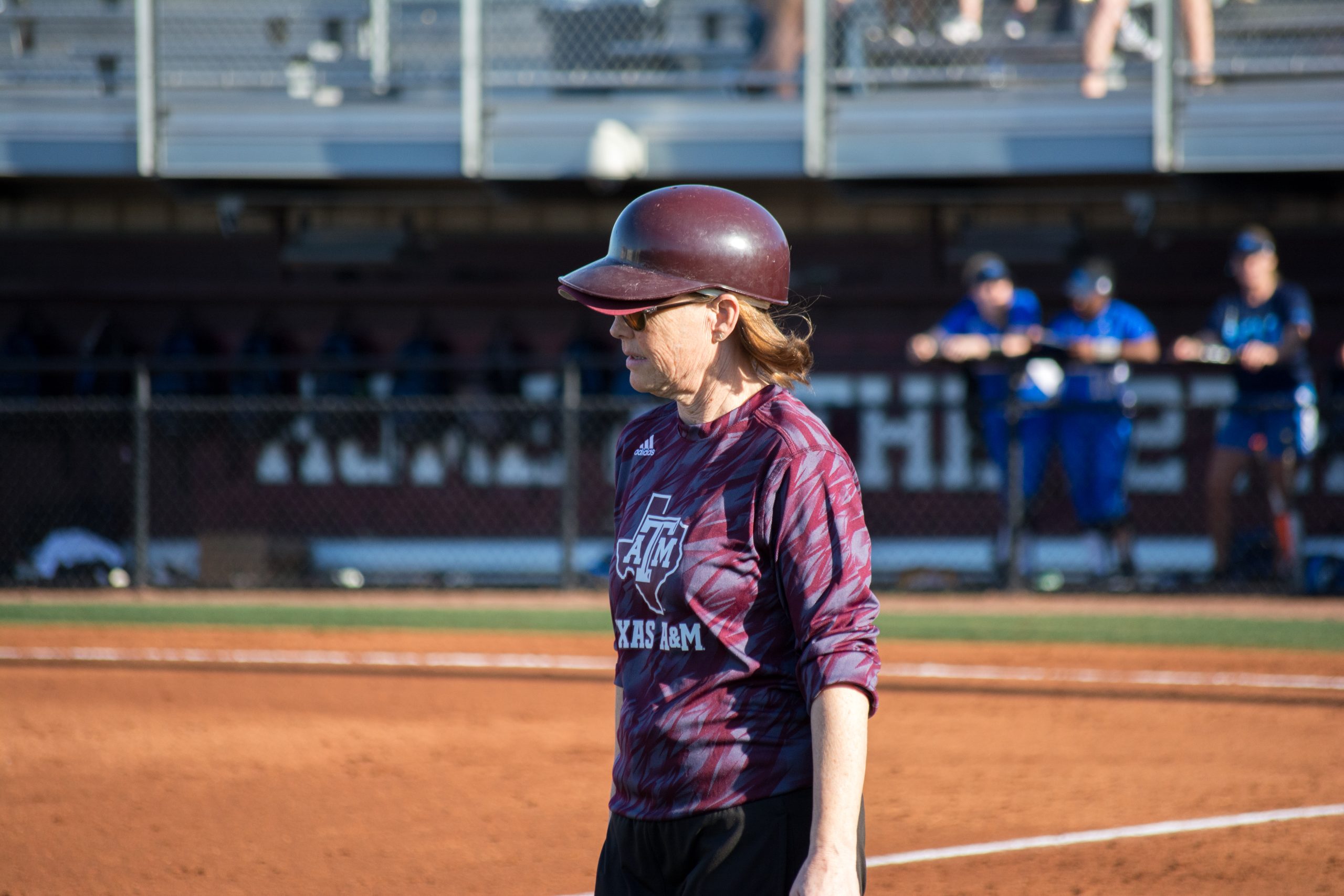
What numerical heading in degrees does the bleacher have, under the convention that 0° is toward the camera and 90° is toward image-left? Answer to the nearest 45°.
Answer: approximately 0°

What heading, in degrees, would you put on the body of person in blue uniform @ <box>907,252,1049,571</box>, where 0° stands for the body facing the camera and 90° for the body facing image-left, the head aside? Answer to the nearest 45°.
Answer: approximately 0°

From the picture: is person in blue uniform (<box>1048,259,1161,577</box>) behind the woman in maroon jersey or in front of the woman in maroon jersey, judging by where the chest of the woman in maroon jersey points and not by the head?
behind

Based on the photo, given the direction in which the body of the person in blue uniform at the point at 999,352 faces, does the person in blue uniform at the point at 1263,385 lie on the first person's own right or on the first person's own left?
on the first person's own left

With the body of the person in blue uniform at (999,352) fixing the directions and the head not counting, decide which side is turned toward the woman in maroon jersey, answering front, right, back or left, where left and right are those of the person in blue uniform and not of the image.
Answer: front

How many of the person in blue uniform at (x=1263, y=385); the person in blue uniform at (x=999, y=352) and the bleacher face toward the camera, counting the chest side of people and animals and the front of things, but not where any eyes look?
3

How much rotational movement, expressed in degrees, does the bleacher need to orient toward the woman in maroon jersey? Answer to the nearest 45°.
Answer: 0° — it already faces them

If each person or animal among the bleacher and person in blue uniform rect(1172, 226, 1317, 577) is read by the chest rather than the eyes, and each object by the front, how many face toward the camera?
2

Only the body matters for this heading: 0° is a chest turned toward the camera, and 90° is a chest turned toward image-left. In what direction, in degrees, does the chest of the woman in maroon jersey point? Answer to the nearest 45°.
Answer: approximately 45°

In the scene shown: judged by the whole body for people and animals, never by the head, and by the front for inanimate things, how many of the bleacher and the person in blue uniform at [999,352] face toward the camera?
2

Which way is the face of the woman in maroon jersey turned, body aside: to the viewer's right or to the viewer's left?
to the viewer's left
